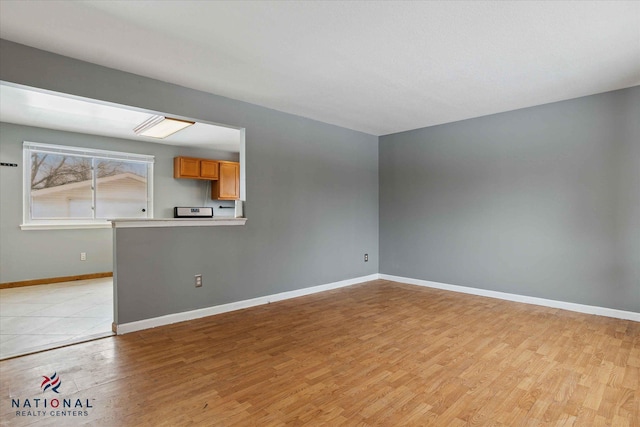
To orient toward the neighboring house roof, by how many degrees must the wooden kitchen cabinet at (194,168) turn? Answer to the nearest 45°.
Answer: approximately 135° to its right

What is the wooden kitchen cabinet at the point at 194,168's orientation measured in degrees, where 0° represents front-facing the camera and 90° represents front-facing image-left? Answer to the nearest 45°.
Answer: approximately 315°

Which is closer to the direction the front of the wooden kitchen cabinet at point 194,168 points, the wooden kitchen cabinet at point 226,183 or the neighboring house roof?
the wooden kitchen cabinet

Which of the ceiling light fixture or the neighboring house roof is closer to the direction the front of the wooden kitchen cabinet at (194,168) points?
the ceiling light fixture

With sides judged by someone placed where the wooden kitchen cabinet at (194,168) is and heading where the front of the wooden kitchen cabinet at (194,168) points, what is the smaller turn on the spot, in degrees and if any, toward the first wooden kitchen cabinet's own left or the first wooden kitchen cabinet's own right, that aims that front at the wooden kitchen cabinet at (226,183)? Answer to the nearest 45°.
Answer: approximately 45° to the first wooden kitchen cabinet's own left

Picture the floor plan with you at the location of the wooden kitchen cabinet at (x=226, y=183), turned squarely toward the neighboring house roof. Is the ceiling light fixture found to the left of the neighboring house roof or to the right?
left

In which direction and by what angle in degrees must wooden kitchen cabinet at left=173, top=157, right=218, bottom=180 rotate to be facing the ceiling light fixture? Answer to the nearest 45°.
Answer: approximately 45° to its right
